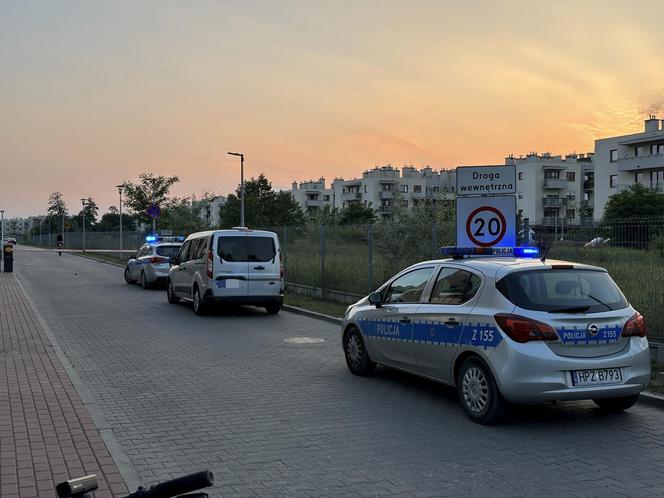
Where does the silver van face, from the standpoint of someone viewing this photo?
facing away from the viewer and to the left of the viewer

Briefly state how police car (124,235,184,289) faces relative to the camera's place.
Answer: facing away from the viewer and to the left of the viewer

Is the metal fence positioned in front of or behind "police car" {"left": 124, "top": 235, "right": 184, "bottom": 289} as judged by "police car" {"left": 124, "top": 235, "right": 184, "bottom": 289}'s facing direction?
behind

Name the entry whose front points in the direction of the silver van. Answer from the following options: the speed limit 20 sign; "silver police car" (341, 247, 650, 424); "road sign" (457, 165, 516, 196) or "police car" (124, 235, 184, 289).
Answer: the silver police car

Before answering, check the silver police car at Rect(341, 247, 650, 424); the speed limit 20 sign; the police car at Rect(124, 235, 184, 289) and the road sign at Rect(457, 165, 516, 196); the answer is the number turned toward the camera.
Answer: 2

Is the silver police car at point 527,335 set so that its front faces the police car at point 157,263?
yes

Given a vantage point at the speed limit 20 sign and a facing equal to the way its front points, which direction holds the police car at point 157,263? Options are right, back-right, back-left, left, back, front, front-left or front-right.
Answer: back-right

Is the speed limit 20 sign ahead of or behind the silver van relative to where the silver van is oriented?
behind

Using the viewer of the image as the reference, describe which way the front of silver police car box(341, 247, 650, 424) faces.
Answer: facing away from the viewer and to the left of the viewer

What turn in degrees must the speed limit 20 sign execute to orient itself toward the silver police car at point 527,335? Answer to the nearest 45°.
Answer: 0° — it already faces it
